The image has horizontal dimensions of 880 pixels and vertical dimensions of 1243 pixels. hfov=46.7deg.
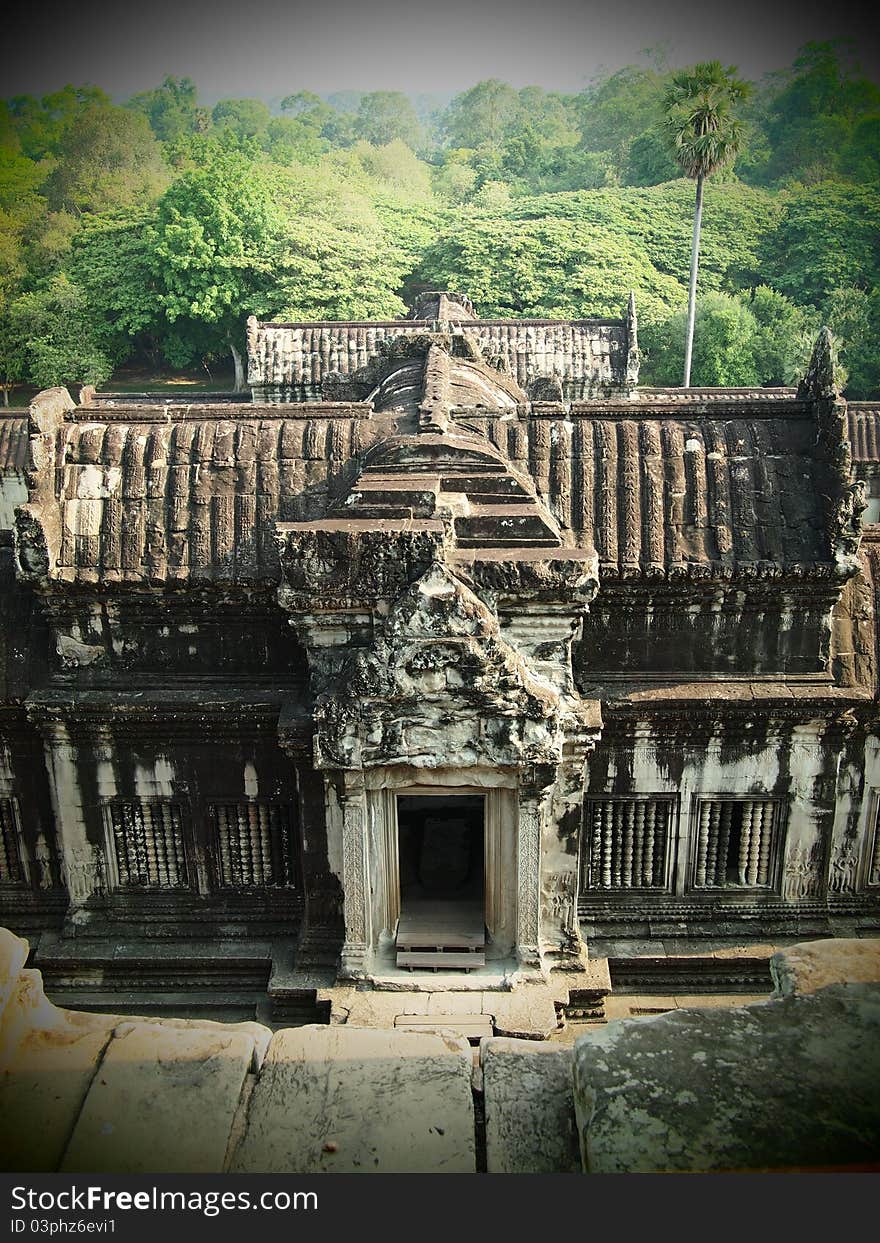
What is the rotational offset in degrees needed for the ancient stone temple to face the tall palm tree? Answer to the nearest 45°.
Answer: approximately 180°

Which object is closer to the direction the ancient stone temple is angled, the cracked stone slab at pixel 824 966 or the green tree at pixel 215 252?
the cracked stone slab

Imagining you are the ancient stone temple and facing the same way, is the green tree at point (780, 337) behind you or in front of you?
behind

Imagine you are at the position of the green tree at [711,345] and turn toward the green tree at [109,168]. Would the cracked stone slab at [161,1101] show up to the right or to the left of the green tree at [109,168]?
left

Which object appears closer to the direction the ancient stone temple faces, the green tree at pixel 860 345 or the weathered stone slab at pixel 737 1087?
the weathered stone slab

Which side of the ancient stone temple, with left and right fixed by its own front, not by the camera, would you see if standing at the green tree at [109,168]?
back

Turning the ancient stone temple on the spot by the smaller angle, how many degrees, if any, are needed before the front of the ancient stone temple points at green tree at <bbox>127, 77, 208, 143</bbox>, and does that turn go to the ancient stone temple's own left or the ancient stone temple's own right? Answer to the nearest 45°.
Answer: approximately 135° to the ancient stone temple's own right

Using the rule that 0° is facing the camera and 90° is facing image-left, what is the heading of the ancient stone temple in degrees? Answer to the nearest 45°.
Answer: approximately 0°

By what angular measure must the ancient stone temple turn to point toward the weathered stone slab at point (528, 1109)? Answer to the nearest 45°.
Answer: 0° — it already faces it

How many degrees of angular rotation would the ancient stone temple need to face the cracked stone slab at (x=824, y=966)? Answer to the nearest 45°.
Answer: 0° — it already faces it

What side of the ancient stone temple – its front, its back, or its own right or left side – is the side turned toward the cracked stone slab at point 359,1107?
front

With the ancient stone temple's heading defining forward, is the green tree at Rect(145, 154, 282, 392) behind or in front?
behind

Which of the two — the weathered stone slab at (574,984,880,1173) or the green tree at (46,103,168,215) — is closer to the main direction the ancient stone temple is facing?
the weathered stone slab

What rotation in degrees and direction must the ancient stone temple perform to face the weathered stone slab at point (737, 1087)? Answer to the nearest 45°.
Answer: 0° — it already faces it
